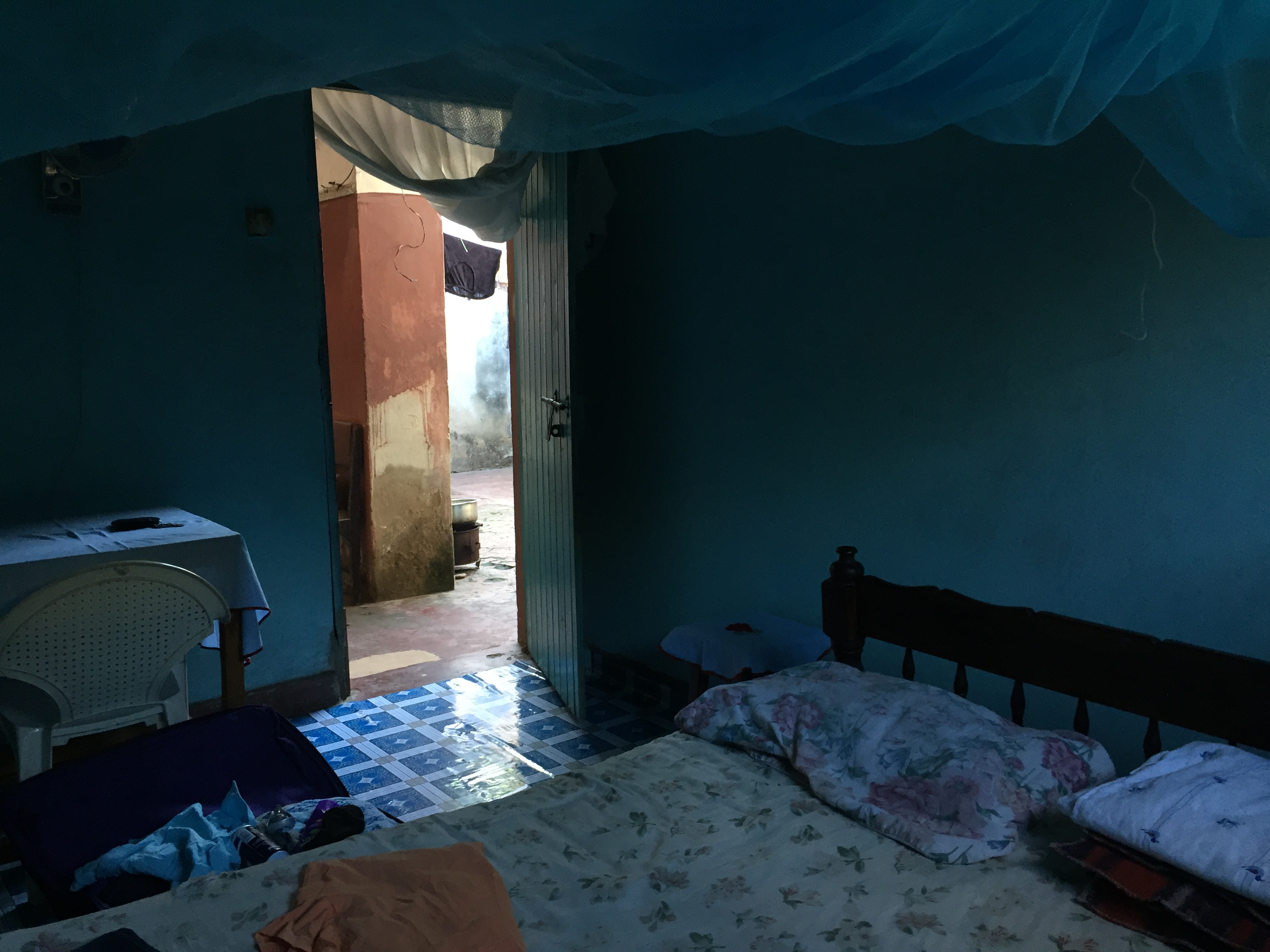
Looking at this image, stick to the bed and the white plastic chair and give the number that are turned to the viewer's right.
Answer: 0

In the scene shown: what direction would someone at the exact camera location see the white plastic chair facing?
facing away from the viewer and to the left of the viewer

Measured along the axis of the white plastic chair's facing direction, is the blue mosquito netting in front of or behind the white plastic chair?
behind

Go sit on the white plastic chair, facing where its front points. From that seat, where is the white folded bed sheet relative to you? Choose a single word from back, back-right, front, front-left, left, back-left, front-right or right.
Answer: back

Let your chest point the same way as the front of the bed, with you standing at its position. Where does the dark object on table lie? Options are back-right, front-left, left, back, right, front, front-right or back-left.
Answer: right

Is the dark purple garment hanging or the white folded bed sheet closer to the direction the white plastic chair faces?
the dark purple garment hanging

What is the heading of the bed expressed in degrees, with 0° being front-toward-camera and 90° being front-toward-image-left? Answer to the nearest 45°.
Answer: approximately 45°

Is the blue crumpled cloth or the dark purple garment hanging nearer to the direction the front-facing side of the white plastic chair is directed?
the dark purple garment hanging

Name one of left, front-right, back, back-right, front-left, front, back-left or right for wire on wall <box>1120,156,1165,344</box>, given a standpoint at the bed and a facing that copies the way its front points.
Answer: back

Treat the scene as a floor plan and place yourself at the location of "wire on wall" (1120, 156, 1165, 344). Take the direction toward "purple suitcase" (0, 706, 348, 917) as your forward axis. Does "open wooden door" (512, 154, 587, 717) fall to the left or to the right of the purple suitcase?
right
